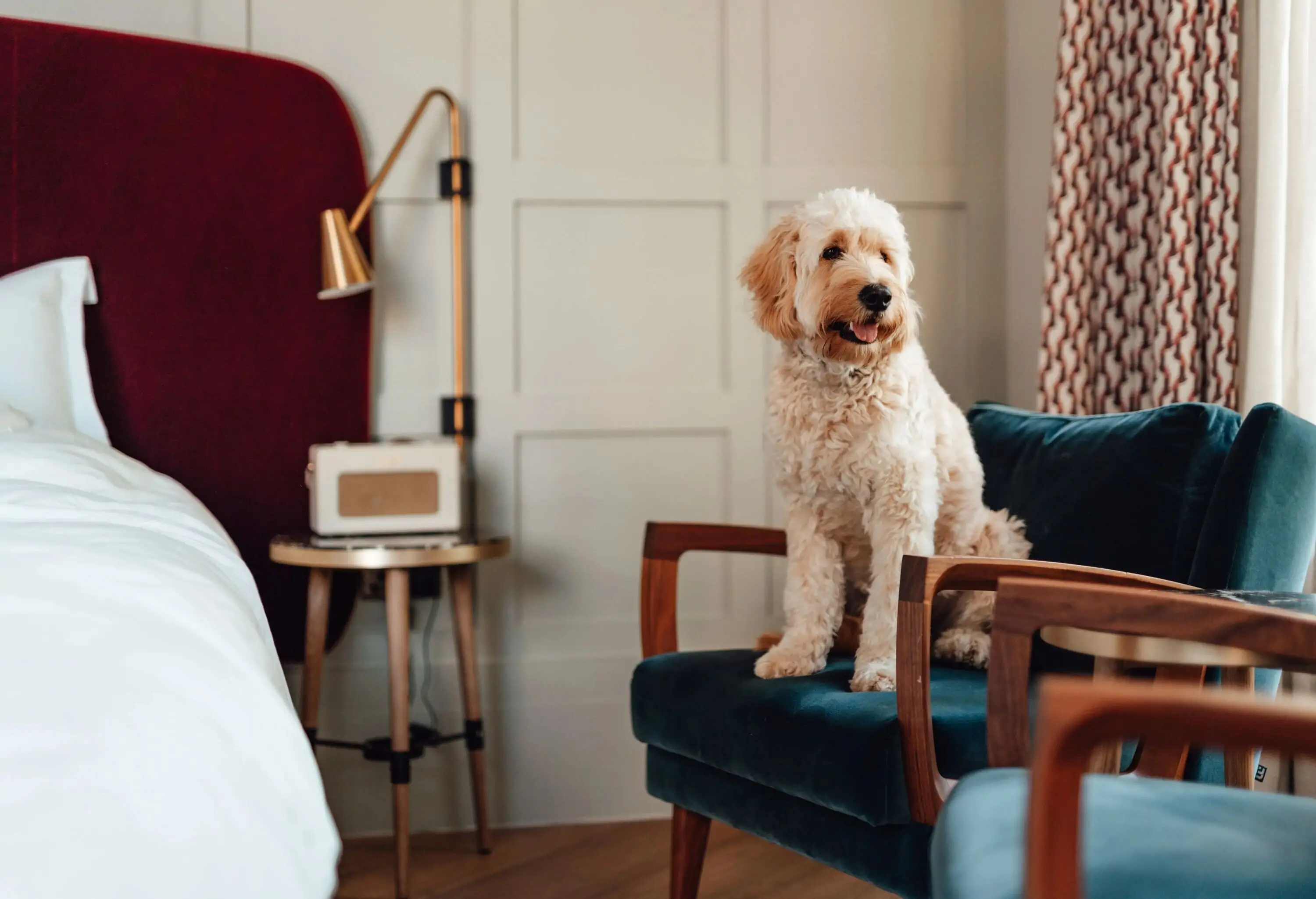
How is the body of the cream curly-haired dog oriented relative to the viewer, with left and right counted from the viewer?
facing the viewer and to the left of the viewer

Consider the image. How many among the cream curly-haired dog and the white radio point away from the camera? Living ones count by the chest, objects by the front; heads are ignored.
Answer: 0

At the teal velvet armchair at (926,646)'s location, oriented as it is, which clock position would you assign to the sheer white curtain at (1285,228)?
The sheer white curtain is roughly at 6 o'clock from the teal velvet armchair.

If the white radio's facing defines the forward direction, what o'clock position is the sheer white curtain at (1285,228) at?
The sheer white curtain is roughly at 10 o'clock from the white radio.

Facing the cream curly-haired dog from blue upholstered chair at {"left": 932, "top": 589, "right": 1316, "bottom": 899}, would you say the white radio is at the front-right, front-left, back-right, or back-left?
front-left

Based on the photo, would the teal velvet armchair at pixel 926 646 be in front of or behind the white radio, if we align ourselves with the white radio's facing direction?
in front

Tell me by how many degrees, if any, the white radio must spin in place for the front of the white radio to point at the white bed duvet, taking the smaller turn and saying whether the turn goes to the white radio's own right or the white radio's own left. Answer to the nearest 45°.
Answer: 0° — it already faces it

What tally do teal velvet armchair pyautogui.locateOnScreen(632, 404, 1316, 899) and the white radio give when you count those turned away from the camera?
0

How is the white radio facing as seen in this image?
toward the camera

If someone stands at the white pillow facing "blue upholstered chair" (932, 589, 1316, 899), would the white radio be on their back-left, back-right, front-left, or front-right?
front-left

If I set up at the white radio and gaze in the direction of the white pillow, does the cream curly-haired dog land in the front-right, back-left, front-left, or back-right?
back-left

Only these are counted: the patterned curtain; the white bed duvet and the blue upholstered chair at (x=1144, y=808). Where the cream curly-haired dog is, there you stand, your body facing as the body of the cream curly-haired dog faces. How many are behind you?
1

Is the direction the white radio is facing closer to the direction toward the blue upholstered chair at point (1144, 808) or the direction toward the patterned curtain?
the blue upholstered chair

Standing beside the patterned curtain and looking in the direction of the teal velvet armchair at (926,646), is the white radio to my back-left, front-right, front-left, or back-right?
front-right
